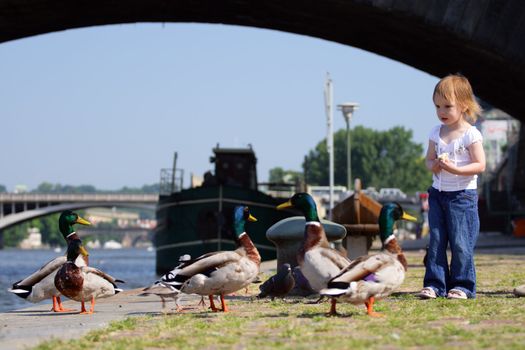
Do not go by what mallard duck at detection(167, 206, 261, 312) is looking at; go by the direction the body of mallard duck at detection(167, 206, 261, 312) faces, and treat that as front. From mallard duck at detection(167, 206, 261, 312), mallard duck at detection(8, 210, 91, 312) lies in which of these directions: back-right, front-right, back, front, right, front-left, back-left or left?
back-left

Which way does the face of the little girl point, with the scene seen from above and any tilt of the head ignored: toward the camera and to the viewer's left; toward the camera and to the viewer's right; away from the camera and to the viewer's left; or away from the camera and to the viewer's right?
toward the camera and to the viewer's left

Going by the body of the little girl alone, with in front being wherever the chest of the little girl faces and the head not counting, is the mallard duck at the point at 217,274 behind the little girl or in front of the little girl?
in front

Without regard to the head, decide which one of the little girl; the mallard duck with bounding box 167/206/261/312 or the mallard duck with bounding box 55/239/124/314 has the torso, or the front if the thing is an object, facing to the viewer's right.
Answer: the mallard duck with bounding box 167/206/261/312

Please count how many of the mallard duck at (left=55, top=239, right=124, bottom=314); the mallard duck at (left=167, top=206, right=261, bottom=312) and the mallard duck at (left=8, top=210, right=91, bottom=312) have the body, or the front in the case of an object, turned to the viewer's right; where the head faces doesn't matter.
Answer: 2

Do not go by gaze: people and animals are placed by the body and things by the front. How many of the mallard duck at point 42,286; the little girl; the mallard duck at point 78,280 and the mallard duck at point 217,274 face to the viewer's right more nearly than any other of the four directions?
2

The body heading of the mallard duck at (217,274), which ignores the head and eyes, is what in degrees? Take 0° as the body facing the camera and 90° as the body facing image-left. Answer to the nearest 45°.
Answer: approximately 270°

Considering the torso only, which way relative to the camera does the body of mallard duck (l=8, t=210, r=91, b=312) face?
to the viewer's right

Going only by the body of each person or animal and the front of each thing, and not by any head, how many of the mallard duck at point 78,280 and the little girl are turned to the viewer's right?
0

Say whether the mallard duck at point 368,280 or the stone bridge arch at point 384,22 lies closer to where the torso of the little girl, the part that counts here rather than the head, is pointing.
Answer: the mallard duck

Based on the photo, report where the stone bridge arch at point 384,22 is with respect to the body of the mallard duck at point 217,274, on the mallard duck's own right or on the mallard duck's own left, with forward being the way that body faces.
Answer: on the mallard duck's own left

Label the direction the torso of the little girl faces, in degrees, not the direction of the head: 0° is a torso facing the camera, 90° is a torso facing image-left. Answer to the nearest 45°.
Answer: approximately 45°

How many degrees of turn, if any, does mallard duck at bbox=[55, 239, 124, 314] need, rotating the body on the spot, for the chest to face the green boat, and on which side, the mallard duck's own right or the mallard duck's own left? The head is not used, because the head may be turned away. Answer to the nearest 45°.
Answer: approximately 135° to the mallard duck's own right
